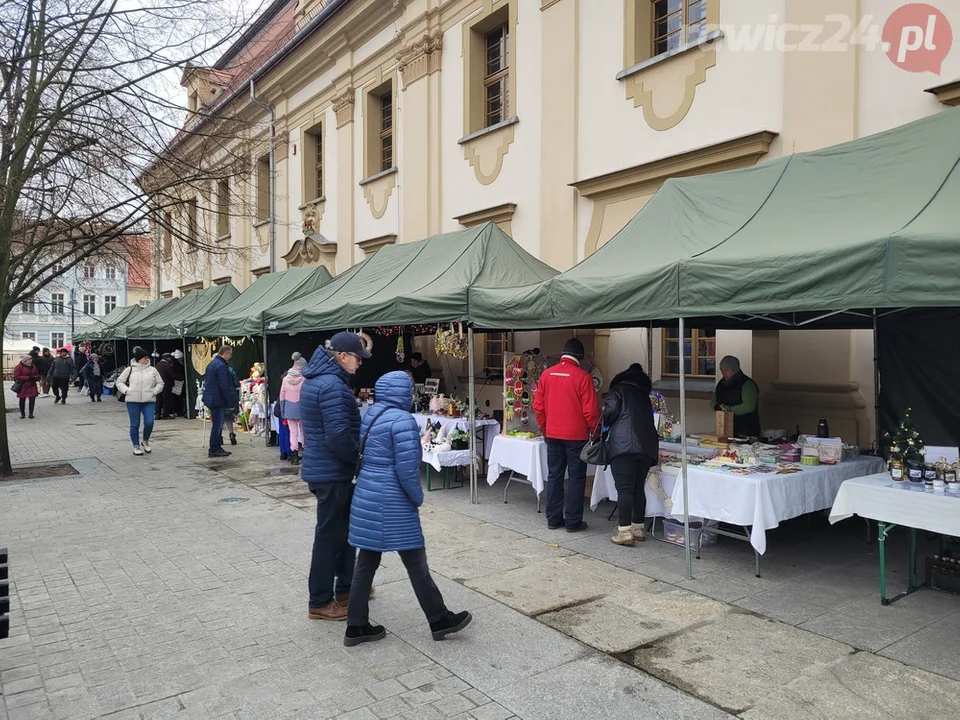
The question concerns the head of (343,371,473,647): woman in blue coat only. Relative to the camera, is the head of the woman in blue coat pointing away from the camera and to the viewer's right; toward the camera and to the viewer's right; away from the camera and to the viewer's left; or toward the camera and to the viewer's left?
away from the camera and to the viewer's right

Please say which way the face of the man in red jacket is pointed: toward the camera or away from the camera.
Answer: away from the camera

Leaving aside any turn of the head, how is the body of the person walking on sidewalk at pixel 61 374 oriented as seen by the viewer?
toward the camera

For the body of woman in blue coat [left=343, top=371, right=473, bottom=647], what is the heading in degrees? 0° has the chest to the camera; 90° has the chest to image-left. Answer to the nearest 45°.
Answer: approximately 225°

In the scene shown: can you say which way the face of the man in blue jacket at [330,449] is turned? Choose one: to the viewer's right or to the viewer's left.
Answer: to the viewer's right

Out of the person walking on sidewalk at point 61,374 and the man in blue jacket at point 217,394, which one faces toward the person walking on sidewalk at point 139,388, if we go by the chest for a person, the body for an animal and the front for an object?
the person walking on sidewalk at point 61,374

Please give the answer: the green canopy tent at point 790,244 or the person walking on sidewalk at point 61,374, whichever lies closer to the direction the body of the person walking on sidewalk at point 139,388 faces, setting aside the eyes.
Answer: the green canopy tent

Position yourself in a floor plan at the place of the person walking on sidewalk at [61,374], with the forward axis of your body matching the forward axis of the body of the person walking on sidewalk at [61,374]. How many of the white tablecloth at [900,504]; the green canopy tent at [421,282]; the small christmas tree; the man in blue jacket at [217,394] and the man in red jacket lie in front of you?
5

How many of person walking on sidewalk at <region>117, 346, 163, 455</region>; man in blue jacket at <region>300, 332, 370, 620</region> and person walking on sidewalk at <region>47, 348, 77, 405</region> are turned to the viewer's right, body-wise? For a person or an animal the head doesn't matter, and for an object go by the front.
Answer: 1

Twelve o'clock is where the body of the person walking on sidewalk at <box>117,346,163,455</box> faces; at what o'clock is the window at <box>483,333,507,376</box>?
The window is roughly at 10 o'clock from the person walking on sidewalk.

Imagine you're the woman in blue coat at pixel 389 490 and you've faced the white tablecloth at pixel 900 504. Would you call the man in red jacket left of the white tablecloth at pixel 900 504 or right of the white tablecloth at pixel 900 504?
left

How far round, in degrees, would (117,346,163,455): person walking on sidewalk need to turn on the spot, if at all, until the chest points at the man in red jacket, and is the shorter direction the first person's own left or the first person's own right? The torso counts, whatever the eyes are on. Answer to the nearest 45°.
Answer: approximately 45° to the first person's own left

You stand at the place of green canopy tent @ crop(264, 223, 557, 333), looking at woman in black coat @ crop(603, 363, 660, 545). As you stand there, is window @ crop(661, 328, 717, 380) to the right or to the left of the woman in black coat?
left
